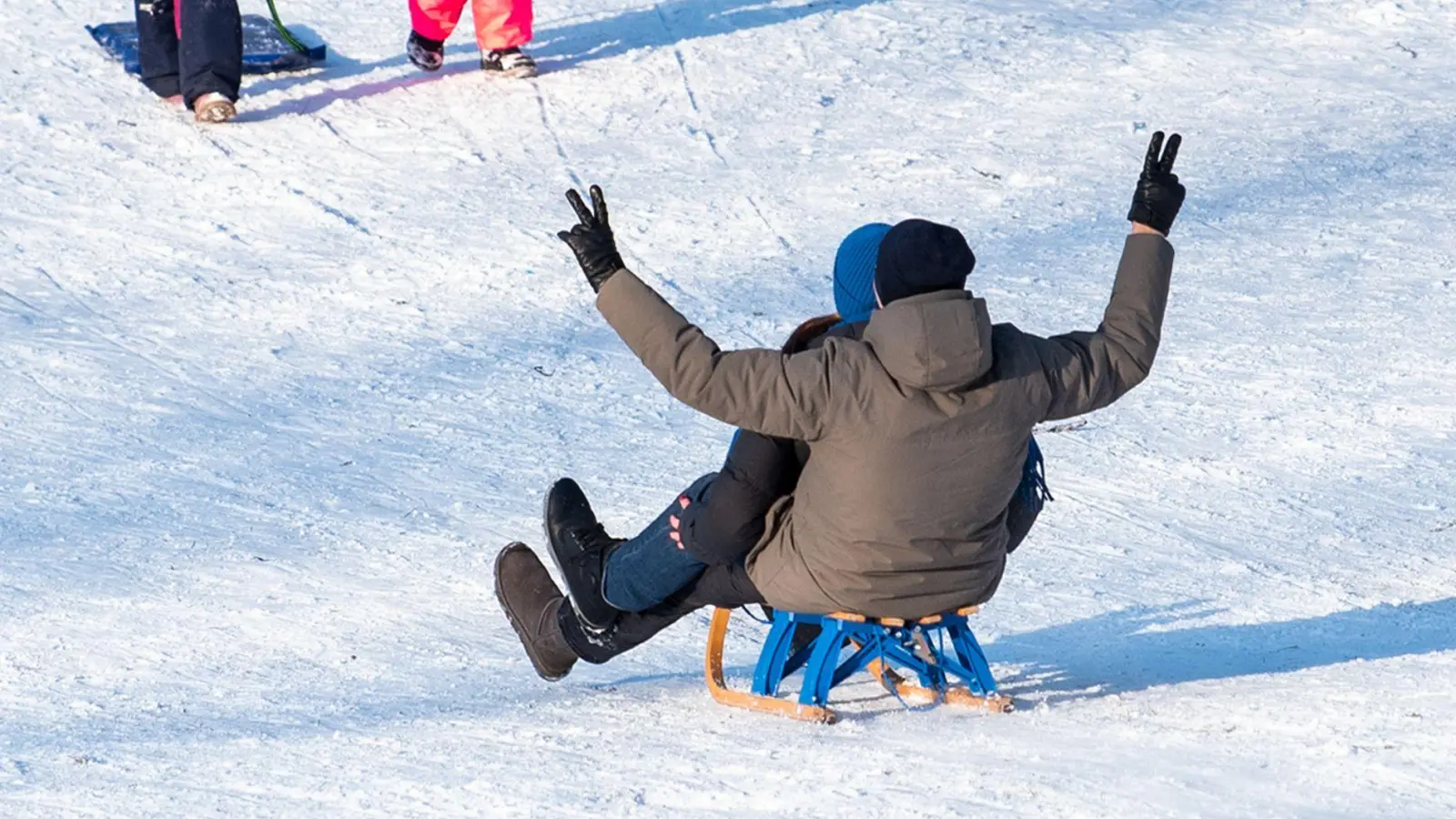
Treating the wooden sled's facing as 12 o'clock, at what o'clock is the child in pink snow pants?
The child in pink snow pants is roughly at 1 o'clock from the wooden sled.

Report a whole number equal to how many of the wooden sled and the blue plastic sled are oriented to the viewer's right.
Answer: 1

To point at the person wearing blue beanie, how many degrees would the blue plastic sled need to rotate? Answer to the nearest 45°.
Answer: approximately 90° to its right

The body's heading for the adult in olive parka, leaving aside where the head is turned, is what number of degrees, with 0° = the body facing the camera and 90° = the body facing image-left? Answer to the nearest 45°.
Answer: approximately 135°

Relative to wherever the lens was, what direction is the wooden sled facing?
facing away from the viewer and to the left of the viewer

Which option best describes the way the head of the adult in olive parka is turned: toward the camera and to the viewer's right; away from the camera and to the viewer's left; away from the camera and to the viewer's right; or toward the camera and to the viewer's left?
away from the camera and to the viewer's left

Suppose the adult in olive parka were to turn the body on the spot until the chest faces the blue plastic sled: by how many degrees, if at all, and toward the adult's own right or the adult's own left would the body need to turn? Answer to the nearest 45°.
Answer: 0° — they already face it

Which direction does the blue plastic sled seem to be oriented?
to the viewer's right

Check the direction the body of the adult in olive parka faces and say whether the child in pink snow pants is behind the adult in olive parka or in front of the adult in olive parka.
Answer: in front

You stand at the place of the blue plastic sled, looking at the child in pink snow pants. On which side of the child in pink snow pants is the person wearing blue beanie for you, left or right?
right

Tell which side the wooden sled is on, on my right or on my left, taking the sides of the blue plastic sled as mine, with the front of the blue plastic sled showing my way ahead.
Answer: on my right
